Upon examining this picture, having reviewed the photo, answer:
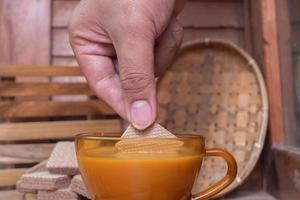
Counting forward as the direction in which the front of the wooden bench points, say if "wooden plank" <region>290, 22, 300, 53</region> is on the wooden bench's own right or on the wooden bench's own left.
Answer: on the wooden bench's own left

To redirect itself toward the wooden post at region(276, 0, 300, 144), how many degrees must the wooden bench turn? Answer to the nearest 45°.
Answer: approximately 90° to its left

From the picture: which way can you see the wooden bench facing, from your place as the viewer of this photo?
facing the viewer

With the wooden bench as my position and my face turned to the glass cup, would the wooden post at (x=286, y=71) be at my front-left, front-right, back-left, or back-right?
front-left

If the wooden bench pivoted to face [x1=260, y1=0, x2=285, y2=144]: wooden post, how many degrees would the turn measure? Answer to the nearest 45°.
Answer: approximately 90° to its left

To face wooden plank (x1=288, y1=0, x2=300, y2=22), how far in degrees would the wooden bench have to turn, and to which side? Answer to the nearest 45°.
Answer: approximately 90° to its left
